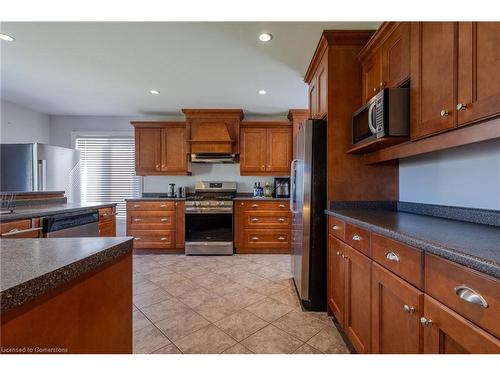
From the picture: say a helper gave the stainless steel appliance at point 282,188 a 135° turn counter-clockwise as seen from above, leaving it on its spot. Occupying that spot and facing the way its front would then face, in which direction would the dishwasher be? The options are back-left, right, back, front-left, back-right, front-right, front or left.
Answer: back

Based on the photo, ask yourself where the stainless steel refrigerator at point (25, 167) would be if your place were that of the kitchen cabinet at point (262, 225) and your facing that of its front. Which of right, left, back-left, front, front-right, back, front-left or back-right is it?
right

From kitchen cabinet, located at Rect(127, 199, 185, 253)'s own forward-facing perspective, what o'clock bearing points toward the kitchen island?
The kitchen island is roughly at 12 o'clock from the kitchen cabinet.

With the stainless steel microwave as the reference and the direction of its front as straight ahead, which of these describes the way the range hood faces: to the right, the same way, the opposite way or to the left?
to the left

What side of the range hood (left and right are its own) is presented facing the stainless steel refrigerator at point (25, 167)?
right

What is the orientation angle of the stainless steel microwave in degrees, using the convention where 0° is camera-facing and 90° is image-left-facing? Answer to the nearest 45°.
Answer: approximately 45°

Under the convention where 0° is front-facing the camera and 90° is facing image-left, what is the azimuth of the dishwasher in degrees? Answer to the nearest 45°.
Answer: approximately 315°

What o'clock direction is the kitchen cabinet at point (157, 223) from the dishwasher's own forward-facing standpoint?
The kitchen cabinet is roughly at 9 o'clock from the dishwasher.

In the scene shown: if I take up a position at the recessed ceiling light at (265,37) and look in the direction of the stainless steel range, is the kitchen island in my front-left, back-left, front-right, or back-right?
back-left

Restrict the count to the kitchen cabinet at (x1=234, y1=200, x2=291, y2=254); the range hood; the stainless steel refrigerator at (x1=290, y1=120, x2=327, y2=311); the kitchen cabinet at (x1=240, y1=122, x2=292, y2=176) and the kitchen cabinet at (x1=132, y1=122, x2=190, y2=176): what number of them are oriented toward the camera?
4

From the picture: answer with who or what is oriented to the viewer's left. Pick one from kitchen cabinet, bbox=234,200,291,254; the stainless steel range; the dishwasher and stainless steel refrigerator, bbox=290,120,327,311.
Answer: the stainless steel refrigerator
